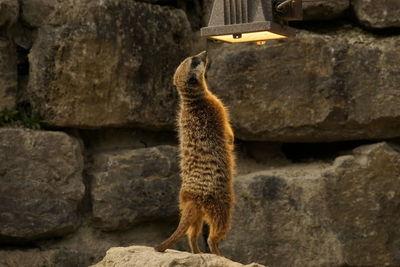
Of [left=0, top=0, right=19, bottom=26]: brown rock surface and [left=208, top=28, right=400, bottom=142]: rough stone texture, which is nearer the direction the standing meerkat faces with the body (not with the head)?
the rough stone texture

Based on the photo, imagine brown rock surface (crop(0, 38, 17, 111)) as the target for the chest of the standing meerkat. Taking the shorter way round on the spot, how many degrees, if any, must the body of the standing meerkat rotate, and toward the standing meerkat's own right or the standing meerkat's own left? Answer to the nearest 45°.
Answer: approximately 90° to the standing meerkat's own left

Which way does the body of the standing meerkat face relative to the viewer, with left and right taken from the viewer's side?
facing away from the viewer and to the right of the viewer

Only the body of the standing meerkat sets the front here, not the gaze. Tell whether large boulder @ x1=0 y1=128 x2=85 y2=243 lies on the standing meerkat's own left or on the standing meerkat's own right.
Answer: on the standing meerkat's own left

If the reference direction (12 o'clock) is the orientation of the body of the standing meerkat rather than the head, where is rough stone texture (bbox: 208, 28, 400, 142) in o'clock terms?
The rough stone texture is roughly at 12 o'clock from the standing meerkat.

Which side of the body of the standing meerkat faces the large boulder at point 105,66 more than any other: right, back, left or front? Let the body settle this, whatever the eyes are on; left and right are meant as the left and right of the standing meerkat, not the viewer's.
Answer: left

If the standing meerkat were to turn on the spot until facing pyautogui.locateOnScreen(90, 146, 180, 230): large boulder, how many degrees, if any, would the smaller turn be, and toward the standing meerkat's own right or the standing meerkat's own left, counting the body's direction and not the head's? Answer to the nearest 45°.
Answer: approximately 90° to the standing meerkat's own left
